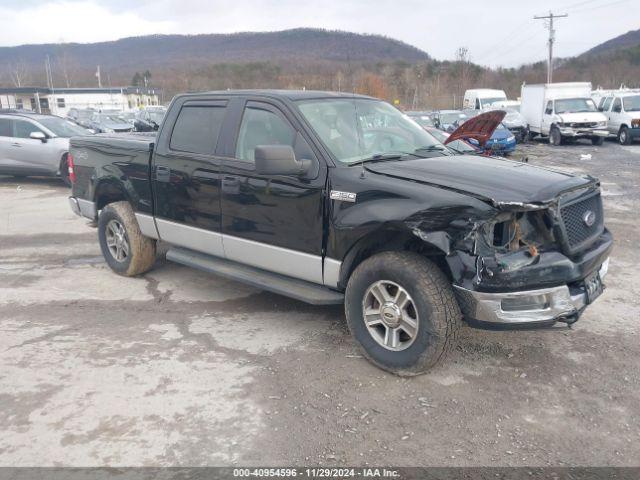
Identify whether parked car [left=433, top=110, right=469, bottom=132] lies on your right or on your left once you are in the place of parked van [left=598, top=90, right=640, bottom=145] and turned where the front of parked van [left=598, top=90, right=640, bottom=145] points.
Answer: on your right

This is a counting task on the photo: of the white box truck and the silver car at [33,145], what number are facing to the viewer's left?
0

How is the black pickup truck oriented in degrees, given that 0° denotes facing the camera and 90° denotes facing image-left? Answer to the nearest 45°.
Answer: approximately 315°

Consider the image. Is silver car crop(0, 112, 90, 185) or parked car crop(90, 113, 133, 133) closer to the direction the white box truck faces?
the silver car

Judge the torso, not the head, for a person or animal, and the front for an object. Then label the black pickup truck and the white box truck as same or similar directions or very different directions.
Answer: same or similar directions

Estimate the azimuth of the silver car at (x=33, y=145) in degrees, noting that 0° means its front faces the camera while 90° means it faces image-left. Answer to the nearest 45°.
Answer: approximately 315°

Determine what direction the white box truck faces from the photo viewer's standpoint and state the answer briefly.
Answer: facing the viewer and to the right of the viewer

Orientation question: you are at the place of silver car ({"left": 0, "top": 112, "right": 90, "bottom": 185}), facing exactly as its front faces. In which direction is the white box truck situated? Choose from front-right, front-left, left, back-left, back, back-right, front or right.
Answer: front-left

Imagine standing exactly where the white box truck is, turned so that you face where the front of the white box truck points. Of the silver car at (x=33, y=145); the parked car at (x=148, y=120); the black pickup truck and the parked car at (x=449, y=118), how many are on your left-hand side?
0

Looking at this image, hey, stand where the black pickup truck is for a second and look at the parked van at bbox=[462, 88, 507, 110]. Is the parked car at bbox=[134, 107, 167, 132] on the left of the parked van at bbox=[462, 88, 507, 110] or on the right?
left

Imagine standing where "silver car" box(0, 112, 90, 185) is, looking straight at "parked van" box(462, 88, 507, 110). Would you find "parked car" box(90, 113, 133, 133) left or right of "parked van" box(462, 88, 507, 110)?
left

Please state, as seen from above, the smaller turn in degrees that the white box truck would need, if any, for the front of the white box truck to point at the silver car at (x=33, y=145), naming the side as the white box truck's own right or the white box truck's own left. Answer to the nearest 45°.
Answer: approximately 90° to the white box truck's own right

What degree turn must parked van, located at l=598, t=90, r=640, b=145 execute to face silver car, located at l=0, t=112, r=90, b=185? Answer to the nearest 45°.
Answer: approximately 90° to its right

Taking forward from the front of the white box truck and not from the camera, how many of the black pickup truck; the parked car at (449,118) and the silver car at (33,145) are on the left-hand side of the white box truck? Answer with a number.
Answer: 0

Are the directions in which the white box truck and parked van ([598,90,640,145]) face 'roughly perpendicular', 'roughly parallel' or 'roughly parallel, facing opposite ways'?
roughly parallel

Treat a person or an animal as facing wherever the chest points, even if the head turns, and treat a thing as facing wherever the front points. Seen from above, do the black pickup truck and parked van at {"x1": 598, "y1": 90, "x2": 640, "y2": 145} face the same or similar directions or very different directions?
same or similar directions

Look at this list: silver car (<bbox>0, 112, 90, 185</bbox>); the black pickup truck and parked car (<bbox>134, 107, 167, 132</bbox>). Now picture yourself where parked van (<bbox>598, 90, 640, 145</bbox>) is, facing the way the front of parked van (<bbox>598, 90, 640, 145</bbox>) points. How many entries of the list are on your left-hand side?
0

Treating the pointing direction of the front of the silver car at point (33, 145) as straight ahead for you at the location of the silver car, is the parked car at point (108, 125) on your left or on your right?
on your left
